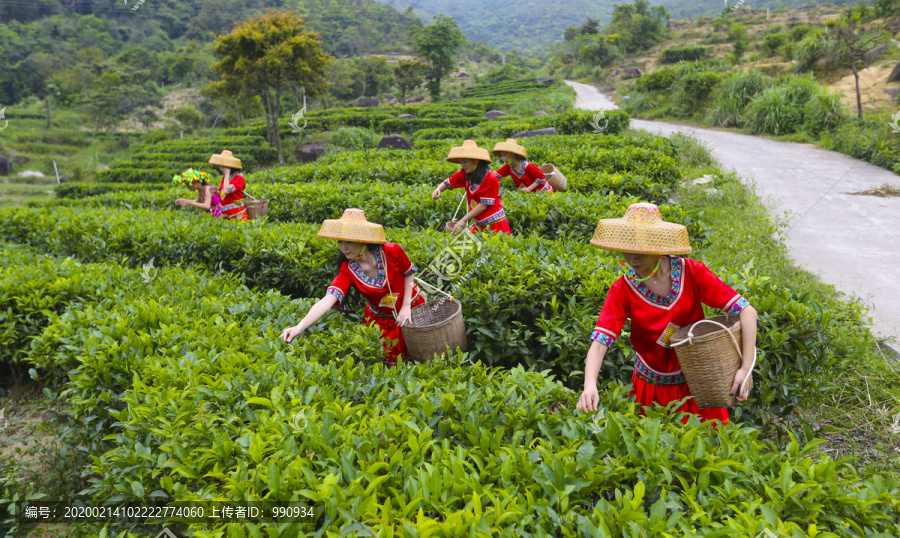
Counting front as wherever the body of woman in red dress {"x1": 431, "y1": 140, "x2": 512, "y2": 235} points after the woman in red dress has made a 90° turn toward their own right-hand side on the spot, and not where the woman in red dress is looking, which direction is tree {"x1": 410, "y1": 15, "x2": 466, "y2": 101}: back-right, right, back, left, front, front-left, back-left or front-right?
front-right

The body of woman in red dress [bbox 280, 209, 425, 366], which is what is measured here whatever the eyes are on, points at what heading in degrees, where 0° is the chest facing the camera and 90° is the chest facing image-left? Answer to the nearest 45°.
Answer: approximately 45°

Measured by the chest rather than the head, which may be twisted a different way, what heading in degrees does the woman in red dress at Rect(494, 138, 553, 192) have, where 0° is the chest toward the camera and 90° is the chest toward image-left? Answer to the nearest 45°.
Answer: approximately 45°

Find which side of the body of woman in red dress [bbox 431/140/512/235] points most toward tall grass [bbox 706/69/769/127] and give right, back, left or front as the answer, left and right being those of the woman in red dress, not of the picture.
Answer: back

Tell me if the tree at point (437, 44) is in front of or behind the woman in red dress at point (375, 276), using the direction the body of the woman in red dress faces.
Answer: behind

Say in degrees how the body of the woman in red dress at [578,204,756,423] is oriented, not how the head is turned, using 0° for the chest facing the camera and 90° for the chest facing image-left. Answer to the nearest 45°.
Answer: approximately 0°

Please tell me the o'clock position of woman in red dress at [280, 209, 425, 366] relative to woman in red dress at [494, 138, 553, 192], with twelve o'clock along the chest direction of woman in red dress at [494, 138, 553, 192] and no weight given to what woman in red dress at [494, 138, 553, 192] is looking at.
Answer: woman in red dress at [280, 209, 425, 366] is roughly at 11 o'clock from woman in red dress at [494, 138, 553, 192].

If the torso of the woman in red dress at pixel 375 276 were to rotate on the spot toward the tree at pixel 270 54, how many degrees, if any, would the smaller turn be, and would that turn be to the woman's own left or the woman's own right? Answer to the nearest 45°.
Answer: approximately 135° to the woman's own right
